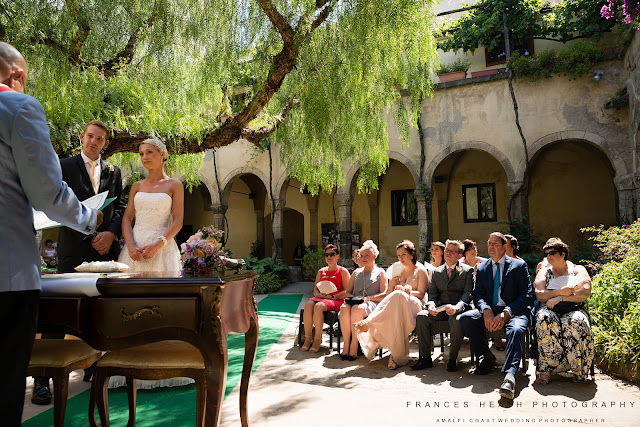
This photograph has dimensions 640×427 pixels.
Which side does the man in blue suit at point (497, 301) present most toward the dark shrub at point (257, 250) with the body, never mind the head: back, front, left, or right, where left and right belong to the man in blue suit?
right

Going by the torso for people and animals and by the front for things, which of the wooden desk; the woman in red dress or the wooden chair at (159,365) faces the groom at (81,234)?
the woman in red dress

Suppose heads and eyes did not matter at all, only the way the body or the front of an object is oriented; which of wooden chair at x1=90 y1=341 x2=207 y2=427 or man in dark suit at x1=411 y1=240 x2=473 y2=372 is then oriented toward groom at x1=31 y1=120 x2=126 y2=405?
the man in dark suit

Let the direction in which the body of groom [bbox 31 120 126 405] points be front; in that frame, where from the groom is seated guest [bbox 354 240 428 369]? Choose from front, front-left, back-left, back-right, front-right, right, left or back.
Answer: left

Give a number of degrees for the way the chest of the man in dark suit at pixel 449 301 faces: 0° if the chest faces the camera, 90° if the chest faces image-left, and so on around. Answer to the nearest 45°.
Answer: approximately 45°

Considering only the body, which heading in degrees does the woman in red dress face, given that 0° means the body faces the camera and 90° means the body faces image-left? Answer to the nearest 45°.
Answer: approximately 45°

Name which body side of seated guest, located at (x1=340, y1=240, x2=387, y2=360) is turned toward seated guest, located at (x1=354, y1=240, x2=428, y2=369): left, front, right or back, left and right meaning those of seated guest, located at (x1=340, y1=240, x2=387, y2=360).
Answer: left

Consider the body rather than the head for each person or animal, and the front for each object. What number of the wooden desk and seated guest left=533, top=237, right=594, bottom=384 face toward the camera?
2

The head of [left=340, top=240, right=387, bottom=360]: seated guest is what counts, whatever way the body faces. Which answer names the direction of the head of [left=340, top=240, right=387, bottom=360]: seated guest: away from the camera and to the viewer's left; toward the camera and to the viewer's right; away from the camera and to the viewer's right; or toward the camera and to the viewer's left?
toward the camera and to the viewer's left
